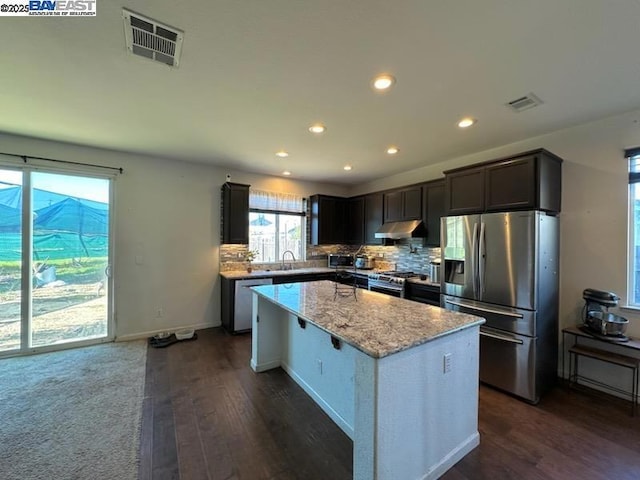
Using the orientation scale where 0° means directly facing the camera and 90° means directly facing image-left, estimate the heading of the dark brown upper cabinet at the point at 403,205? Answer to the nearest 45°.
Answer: approximately 45°

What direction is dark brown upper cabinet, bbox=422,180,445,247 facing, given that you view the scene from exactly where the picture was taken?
facing the viewer and to the left of the viewer

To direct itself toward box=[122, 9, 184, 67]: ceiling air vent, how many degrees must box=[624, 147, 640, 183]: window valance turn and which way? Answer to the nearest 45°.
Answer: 0° — it already faces it

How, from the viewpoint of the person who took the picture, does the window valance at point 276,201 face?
facing the viewer and to the right of the viewer

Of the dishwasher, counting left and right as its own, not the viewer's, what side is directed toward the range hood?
left

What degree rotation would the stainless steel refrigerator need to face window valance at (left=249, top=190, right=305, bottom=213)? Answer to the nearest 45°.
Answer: approximately 45° to its right

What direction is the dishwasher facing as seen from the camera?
toward the camera

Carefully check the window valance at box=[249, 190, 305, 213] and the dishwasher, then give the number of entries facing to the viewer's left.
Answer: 0
